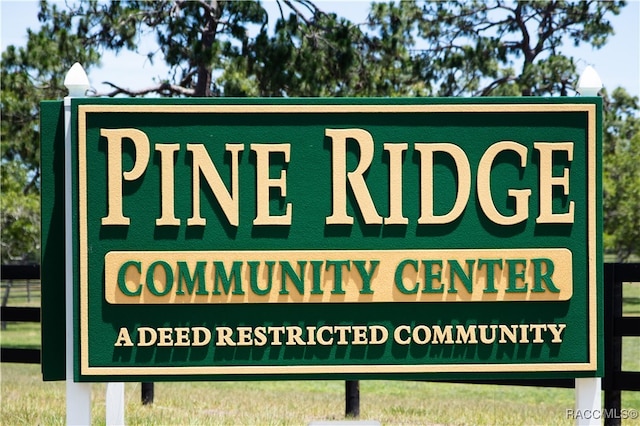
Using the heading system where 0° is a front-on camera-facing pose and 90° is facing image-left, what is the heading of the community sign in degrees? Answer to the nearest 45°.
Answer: approximately 0°
